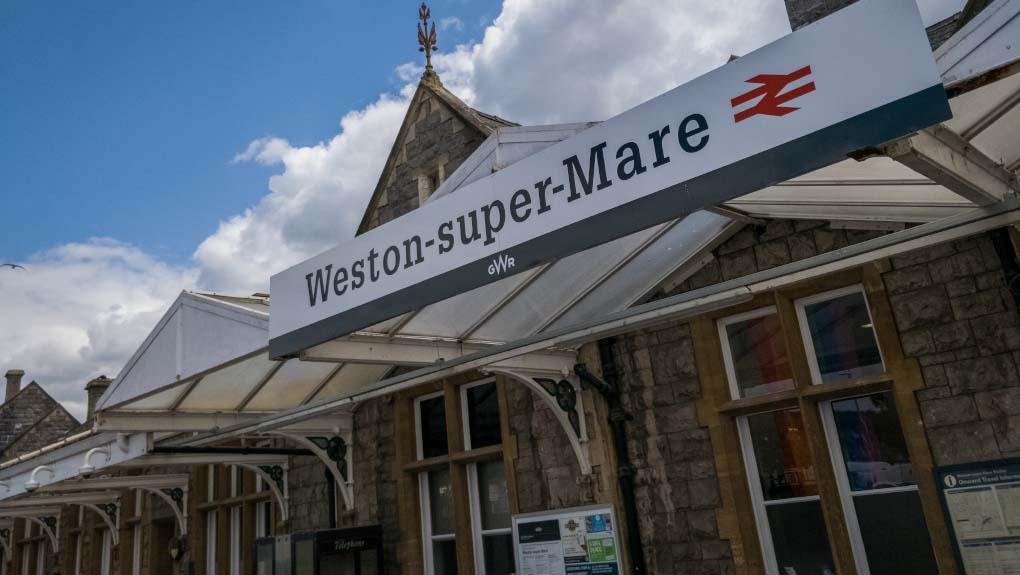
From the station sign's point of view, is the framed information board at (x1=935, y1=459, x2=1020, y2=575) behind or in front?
behind

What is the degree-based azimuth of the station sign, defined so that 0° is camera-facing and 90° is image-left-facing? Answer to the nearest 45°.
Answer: approximately 45°

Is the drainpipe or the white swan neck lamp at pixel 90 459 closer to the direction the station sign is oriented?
the white swan neck lamp

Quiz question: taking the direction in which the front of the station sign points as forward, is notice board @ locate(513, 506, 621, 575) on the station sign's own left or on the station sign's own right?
on the station sign's own right

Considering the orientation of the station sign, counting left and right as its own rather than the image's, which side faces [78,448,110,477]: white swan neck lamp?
right

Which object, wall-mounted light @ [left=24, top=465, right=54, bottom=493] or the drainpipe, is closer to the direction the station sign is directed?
the wall-mounted light

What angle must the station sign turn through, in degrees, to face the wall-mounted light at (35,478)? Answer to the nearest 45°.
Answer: approximately 90° to its right

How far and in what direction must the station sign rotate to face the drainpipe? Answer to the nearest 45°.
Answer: approximately 135° to its right

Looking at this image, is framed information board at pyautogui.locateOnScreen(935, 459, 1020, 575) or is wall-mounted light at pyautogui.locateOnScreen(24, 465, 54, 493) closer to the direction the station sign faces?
the wall-mounted light

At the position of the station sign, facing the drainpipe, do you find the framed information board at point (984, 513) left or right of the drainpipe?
right
